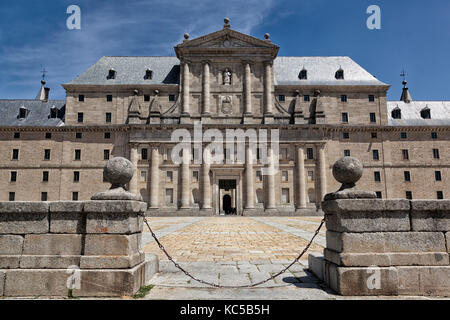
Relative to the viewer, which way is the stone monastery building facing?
toward the camera
